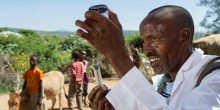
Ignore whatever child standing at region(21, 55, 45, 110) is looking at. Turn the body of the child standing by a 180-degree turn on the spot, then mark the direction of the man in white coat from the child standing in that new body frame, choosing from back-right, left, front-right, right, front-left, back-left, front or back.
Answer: back

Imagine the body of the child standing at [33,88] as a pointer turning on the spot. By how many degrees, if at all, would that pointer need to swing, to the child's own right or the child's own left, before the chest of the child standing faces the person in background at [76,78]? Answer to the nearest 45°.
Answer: approximately 135° to the child's own left

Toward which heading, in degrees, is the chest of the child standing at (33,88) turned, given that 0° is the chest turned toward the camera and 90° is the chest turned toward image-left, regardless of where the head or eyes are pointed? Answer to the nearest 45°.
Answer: approximately 0°
